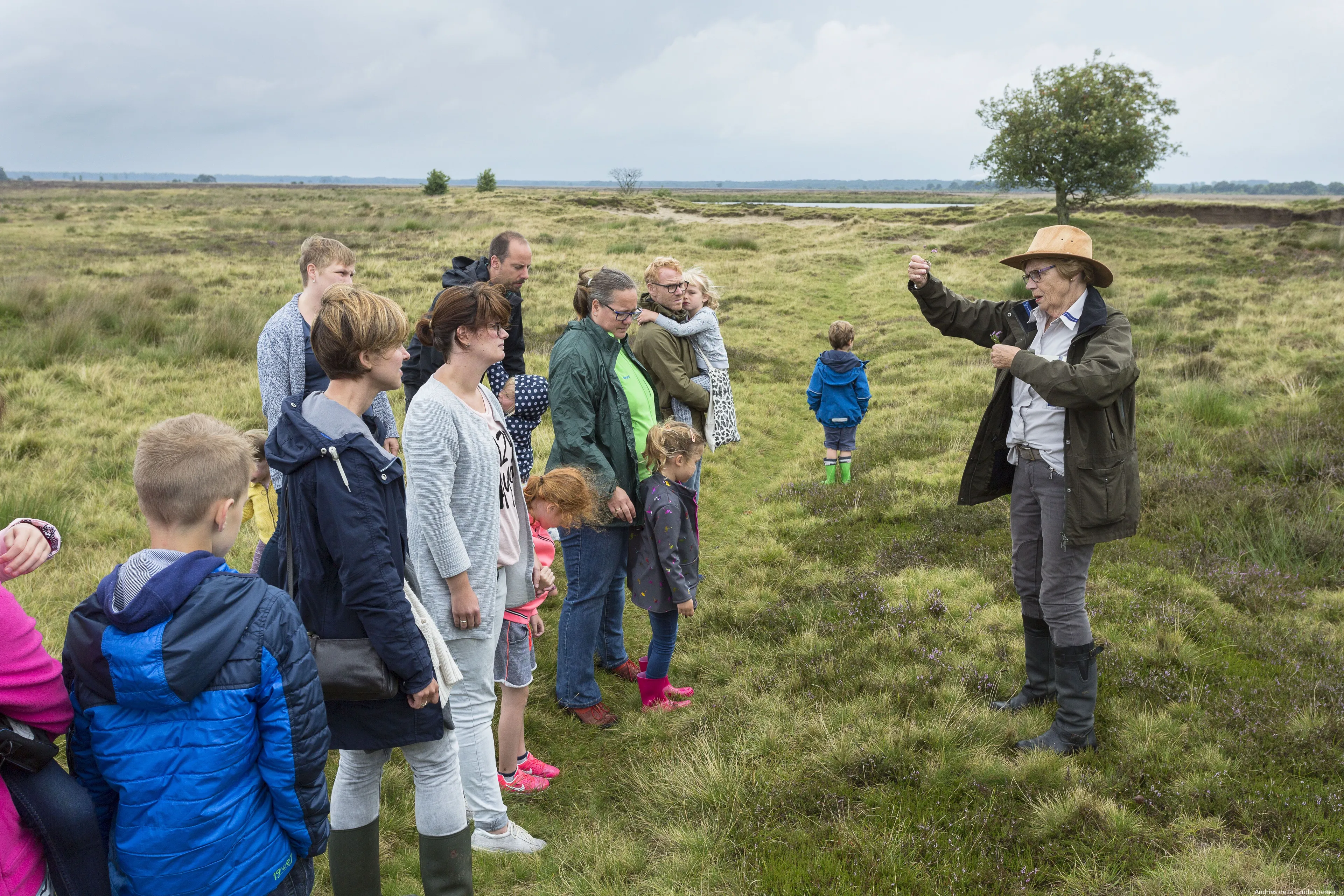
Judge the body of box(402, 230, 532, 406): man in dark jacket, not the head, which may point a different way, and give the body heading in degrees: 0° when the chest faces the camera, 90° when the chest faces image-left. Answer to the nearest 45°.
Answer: approximately 315°

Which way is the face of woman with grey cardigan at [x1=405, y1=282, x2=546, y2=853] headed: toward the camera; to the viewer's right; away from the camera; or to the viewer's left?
to the viewer's right

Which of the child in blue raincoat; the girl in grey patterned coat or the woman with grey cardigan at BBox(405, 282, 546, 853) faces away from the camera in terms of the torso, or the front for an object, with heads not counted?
the child in blue raincoat

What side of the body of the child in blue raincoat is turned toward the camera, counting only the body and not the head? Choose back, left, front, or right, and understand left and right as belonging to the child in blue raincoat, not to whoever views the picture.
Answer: back

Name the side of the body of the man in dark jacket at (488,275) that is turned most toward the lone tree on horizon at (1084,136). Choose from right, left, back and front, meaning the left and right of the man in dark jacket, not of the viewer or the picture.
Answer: left

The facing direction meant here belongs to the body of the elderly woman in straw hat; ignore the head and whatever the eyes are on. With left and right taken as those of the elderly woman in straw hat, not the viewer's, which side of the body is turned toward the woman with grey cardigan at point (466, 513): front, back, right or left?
front

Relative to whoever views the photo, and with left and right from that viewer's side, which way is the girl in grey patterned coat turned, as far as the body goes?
facing to the right of the viewer

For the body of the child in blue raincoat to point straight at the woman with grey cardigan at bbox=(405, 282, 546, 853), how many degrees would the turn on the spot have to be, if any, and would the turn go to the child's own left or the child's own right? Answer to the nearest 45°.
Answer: approximately 180°

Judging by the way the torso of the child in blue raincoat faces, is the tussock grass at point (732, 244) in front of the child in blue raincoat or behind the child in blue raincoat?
in front

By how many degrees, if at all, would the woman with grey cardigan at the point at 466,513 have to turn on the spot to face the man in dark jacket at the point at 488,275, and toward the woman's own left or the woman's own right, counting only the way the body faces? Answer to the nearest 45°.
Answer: approximately 90° to the woman's own left

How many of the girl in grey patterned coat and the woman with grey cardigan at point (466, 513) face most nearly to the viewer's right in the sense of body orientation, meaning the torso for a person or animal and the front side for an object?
2

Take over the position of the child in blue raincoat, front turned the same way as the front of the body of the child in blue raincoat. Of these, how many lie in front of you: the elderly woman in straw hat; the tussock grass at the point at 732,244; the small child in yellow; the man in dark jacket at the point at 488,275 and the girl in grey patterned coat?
1

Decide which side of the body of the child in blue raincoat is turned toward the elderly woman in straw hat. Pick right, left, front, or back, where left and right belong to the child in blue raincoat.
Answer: back

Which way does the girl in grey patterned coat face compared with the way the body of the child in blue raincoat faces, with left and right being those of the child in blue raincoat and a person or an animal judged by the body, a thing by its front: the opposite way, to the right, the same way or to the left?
to the right
